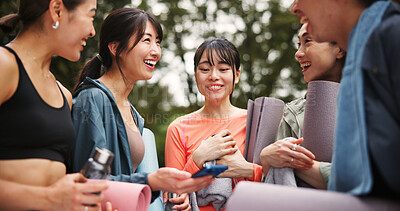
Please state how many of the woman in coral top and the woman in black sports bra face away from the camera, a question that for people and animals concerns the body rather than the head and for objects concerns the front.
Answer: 0

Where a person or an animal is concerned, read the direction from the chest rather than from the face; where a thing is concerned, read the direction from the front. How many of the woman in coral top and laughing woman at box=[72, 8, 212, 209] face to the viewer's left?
0

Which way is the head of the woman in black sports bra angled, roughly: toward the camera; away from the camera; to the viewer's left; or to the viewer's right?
to the viewer's right

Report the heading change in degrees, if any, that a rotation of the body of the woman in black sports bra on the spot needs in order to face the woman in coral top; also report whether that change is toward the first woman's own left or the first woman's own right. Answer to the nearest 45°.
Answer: approximately 90° to the first woman's own left

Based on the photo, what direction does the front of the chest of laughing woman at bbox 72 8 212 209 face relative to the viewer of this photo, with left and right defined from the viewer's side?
facing the viewer and to the right of the viewer

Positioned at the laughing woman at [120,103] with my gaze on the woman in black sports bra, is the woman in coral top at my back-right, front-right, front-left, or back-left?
back-left

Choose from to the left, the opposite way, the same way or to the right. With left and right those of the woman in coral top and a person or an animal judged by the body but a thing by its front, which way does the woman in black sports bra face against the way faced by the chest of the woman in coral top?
to the left

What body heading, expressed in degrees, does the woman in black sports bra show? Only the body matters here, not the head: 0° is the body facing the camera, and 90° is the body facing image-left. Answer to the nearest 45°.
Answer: approximately 315°

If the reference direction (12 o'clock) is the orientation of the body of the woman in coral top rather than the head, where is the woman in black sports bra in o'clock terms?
The woman in black sports bra is roughly at 1 o'clock from the woman in coral top.

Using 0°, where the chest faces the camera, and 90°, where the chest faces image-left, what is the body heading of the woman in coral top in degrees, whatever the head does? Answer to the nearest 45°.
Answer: approximately 0°

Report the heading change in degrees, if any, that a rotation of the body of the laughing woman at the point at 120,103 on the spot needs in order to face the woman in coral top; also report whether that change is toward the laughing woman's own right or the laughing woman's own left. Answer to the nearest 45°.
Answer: approximately 90° to the laughing woman's own left
